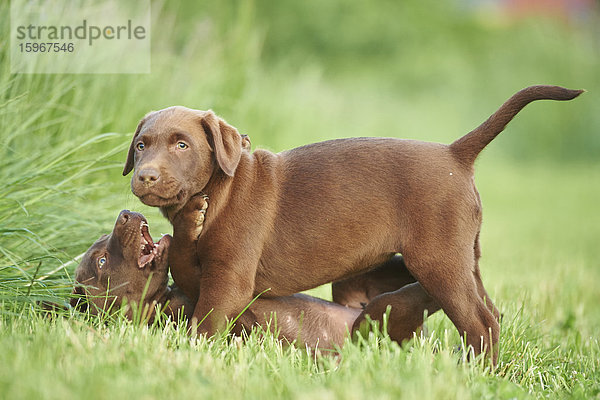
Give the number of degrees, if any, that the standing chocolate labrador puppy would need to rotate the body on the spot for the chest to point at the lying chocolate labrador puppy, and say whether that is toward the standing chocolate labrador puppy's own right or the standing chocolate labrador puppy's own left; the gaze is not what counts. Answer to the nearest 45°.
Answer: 0° — it already faces it

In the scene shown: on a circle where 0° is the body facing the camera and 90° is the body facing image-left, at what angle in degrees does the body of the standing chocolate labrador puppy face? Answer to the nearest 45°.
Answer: approximately 90°
